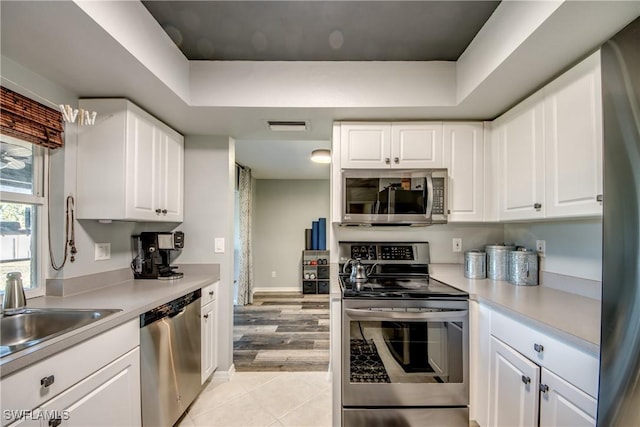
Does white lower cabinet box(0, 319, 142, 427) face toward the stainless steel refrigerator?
yes

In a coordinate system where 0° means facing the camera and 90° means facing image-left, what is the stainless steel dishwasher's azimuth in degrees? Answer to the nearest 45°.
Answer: approximately 315°

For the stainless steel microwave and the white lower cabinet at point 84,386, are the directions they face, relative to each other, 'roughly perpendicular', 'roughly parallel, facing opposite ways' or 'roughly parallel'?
roughly perpendicular

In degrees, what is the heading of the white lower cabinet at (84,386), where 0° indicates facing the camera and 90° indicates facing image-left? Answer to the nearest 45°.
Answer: approximately 315°

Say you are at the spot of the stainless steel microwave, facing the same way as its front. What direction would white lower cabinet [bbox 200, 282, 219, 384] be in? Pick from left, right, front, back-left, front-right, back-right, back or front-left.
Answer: right

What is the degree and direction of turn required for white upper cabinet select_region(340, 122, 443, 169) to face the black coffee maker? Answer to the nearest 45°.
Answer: approximately 90° to its right

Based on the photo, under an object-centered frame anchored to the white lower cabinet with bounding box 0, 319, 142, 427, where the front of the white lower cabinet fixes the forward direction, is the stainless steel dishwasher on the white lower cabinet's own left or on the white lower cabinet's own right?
on the white lower cabinet's own left

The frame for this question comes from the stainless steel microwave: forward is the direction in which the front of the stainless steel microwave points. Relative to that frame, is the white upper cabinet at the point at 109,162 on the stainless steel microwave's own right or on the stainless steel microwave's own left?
on the stainless steel microwave's own right
